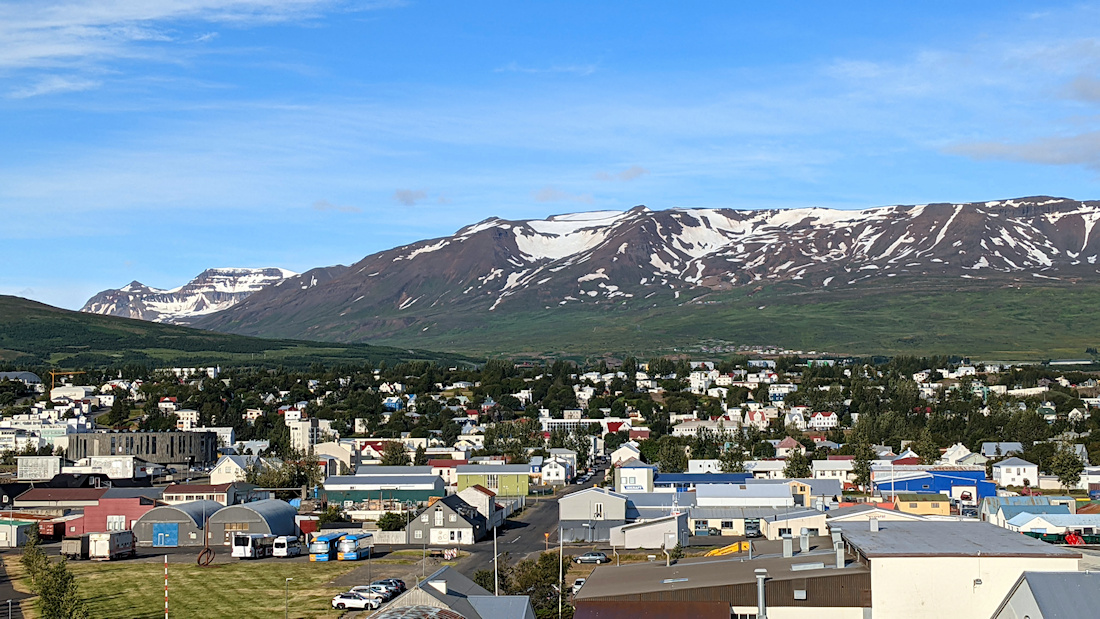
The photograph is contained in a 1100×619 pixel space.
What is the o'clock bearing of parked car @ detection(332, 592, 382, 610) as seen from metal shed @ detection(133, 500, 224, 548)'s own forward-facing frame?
The parked car is roughly at 10 o'clock from the metal shed.

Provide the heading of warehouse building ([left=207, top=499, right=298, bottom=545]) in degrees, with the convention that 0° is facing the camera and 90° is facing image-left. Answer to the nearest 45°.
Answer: approximately 45°

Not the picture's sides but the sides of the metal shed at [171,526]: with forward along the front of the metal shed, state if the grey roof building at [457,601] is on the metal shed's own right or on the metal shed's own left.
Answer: on the metal shed's own left

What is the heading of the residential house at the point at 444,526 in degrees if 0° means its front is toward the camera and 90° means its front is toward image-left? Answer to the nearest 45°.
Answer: approximately 0°

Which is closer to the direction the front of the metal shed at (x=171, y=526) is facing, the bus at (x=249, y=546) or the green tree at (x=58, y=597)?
the green tree

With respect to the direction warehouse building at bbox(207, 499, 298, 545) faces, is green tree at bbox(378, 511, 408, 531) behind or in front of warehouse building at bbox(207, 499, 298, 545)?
behind

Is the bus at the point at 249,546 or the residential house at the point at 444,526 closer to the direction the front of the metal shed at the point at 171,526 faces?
the bus

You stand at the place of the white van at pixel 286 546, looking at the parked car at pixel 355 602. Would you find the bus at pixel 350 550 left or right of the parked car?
left

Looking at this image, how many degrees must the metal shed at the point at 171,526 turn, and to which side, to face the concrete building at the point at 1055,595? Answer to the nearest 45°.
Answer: approximately 90° to its left

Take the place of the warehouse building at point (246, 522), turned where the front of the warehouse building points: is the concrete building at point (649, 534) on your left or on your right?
on your left

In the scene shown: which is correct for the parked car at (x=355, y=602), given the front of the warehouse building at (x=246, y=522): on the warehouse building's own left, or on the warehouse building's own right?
on the warehouse building's own left
